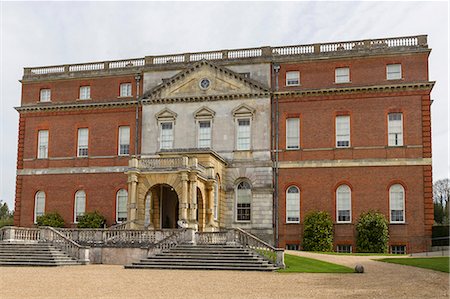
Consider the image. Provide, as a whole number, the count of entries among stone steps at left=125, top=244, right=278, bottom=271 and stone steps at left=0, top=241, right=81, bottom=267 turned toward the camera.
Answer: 2

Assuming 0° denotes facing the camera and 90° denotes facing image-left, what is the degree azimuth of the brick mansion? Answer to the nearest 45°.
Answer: approximately 45°

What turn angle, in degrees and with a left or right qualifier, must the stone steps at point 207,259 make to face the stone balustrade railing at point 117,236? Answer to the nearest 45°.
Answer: approximately 135° to its right

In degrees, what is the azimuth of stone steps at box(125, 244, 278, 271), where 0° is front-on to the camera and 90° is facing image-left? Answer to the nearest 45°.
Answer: approximately 0°

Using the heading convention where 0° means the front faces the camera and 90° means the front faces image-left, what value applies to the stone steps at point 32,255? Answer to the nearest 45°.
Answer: approximately 0°

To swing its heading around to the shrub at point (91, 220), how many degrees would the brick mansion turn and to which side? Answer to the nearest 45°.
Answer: approximately 45° to its right

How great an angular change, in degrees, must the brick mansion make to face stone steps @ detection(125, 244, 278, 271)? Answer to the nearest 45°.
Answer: approximately 45° to its left

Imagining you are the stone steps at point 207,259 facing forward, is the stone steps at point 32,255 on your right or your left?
on your right

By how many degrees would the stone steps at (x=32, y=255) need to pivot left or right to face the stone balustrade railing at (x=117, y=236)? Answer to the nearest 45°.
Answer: approximately 90° to its left

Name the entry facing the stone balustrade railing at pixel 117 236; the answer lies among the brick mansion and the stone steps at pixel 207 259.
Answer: the brick mansion
